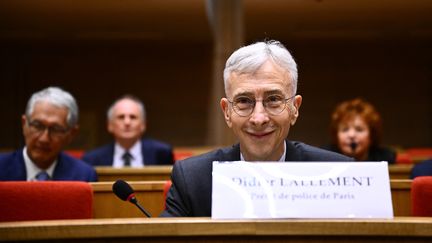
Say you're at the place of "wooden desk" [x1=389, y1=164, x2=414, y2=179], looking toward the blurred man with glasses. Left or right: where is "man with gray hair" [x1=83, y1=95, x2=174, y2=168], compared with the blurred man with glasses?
right

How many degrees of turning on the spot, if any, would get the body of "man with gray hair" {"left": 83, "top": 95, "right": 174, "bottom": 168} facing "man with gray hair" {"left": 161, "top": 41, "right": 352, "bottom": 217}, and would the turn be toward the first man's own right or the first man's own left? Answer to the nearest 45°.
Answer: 0° — they already face them

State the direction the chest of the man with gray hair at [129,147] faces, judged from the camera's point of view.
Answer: toward the camera

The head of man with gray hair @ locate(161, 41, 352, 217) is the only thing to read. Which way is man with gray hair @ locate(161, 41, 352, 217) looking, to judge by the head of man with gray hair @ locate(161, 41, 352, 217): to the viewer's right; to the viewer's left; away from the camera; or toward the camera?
toward the camera

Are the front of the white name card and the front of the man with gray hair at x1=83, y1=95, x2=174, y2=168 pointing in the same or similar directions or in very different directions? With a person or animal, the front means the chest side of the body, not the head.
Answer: same or similar directions

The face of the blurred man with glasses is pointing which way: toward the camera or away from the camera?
toward the camera

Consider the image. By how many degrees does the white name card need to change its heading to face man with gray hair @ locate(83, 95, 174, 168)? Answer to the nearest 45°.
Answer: approximately 135° to its right

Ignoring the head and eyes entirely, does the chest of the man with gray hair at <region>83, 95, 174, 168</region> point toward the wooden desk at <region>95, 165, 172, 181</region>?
yes

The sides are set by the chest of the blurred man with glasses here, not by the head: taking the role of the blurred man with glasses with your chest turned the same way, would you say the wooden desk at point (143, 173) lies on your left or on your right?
on your left

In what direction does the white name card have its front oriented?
toward the camera

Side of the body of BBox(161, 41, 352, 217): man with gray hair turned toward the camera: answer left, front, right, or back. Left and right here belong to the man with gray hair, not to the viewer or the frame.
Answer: front

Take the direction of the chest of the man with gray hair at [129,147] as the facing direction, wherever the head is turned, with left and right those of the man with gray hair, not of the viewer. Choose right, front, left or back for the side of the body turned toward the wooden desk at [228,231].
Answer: front
